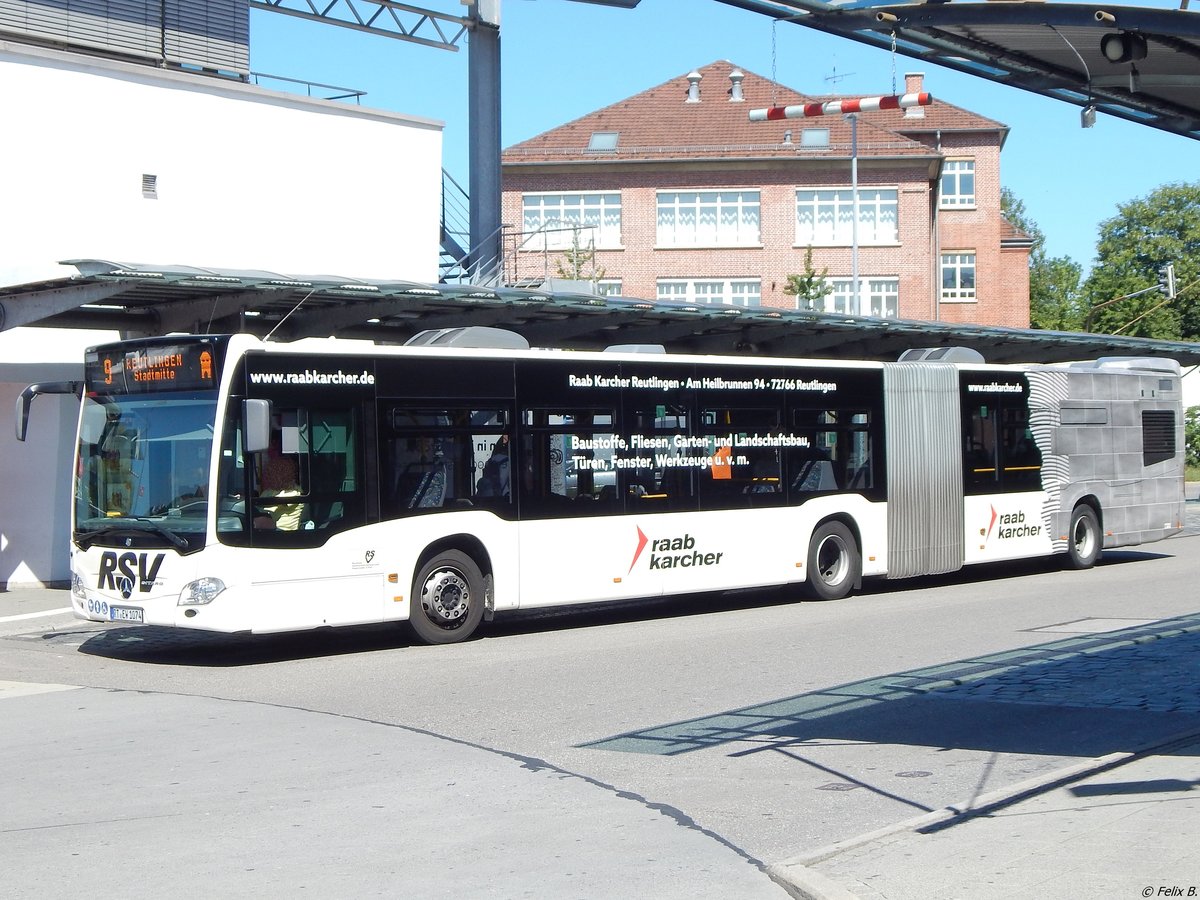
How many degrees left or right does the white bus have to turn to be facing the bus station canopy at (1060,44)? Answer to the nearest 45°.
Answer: approximately 90° to its left

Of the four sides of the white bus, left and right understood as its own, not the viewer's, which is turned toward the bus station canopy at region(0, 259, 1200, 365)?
right

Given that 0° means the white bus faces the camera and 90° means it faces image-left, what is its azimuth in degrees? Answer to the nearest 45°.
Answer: approximately 45°
